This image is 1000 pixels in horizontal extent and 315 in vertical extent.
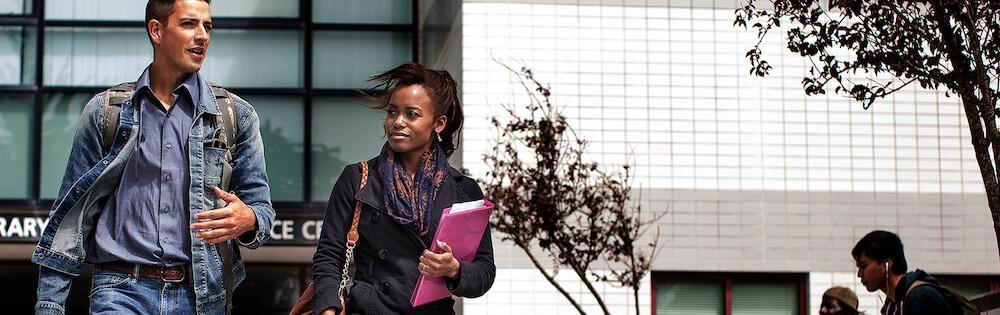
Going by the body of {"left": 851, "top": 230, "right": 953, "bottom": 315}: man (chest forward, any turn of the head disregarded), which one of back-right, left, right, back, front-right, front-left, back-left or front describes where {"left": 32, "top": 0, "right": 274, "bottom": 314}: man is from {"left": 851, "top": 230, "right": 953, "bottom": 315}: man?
front-left

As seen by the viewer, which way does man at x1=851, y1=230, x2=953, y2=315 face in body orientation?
to the viewer's left

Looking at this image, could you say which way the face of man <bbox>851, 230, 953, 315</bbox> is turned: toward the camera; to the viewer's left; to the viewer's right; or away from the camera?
to the viewer's left

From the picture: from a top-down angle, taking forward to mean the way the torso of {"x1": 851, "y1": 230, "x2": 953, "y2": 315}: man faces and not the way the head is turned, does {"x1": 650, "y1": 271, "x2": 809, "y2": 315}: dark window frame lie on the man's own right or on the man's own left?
on the man's own right

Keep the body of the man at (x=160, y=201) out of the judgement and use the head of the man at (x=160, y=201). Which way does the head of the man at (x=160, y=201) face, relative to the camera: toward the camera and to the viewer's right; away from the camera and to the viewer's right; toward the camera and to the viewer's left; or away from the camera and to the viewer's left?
toward the camera and to the viewer's right

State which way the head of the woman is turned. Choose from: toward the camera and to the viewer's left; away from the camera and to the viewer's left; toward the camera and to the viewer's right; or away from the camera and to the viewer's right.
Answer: toward the camera and to the viewer's left
